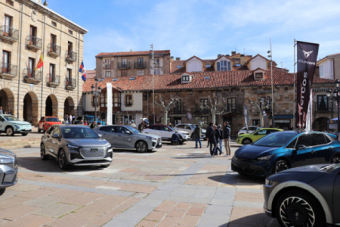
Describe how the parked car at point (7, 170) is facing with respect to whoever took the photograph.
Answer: facing the viewer and to the right of the viewer

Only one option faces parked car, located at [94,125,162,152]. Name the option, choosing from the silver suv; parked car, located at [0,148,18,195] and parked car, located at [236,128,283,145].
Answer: parked car, located at [236,128,283,145]

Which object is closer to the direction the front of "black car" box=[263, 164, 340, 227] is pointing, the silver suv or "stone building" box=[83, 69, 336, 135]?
the silver suv

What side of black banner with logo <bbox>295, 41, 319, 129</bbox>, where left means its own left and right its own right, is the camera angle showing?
front

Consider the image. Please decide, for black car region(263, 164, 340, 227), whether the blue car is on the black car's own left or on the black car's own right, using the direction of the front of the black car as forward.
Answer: on the black car's own right

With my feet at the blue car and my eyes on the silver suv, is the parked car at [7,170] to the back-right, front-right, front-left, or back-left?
front-left

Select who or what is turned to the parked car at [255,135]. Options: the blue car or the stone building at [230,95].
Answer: the stone building

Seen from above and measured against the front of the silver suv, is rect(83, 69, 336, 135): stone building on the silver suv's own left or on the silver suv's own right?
on the silver suv's own left

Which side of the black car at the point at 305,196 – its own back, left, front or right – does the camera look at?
left

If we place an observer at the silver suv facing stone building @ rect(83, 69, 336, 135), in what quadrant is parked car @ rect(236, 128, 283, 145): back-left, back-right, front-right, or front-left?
front-right

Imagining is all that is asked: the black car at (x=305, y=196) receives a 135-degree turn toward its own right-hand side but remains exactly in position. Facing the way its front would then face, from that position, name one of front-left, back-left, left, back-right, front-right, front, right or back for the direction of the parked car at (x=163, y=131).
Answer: left

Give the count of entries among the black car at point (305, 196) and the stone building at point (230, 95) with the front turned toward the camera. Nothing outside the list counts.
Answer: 1

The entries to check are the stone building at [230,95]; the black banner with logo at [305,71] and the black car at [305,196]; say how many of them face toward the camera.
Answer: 2

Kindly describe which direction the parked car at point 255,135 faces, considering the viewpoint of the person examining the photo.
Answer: facing the viewer and to the left of the viewer

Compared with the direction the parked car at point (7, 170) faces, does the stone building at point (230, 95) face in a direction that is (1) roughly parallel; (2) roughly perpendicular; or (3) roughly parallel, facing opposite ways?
roughly perpendicular

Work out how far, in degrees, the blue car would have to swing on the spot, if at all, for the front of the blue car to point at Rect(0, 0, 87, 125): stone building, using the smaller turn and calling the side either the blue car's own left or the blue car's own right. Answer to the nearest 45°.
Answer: approximately 90° to the blue car's own right
